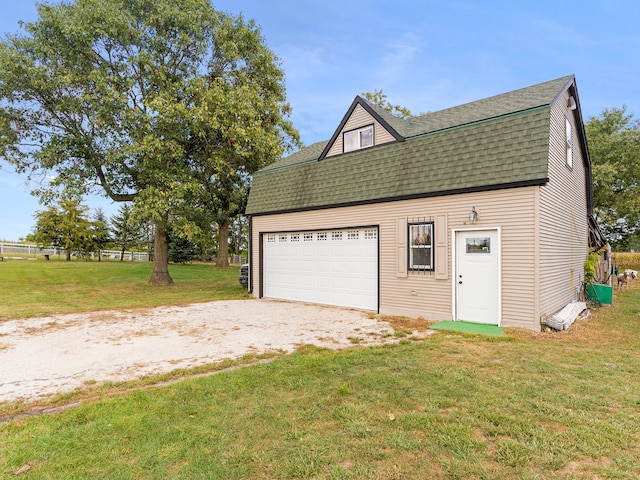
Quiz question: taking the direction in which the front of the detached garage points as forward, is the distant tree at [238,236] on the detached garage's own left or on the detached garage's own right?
on the detached garage's own right

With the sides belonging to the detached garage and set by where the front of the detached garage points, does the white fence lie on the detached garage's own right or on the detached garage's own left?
on the detached garage's own right

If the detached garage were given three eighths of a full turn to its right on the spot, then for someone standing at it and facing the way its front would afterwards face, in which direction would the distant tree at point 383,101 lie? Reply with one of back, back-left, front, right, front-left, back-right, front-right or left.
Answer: front

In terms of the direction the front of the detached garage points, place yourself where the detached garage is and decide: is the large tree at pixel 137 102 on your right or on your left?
on your right

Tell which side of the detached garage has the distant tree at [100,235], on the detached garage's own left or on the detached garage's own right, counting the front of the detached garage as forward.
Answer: on the detached garage's own right

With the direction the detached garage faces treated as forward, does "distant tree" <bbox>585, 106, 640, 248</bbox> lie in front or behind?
behind

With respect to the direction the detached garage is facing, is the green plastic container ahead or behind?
behind

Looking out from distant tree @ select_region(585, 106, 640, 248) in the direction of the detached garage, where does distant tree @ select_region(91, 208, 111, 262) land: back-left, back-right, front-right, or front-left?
front-right

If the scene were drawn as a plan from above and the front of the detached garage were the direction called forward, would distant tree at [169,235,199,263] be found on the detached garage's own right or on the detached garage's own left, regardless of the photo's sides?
on the detached garage's own right
